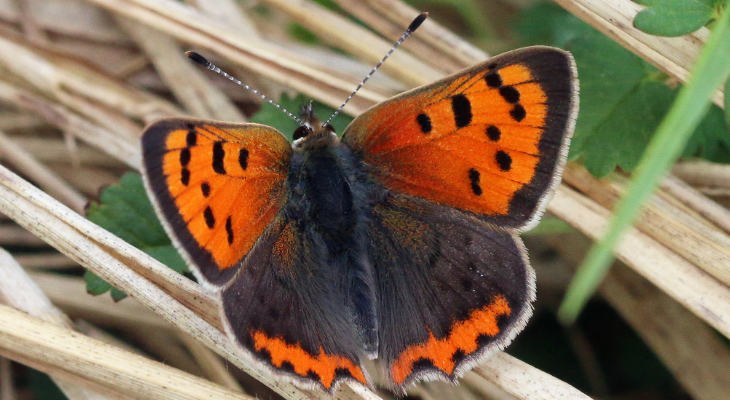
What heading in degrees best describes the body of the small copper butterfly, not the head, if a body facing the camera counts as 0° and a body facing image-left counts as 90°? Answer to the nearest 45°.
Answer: approximately 180°

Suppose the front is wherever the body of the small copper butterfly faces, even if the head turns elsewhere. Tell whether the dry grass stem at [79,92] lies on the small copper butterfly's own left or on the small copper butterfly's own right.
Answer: on the small copper butterfly's own left

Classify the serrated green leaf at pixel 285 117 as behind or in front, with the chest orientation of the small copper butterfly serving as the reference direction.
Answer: in front

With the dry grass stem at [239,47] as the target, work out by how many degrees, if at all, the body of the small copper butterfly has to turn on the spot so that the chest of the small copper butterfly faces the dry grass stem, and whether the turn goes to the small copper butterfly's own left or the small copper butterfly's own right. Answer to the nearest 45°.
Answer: approximately 45° to the small copper butterfly's own left

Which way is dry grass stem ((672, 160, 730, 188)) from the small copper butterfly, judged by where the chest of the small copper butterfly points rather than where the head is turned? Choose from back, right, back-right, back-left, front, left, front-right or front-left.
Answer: front-right

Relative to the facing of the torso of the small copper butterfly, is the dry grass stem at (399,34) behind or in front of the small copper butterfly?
in front

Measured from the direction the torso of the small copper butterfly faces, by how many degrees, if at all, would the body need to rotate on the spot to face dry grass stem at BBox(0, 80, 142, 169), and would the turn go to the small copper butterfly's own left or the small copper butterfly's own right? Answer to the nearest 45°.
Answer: approximately 45° to the small copper butterfly's own left
